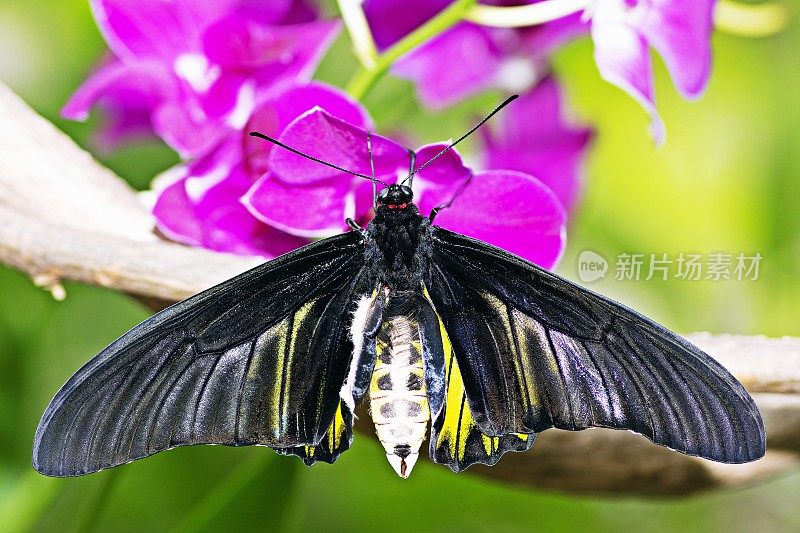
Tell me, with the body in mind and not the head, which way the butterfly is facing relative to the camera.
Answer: away from the camera
